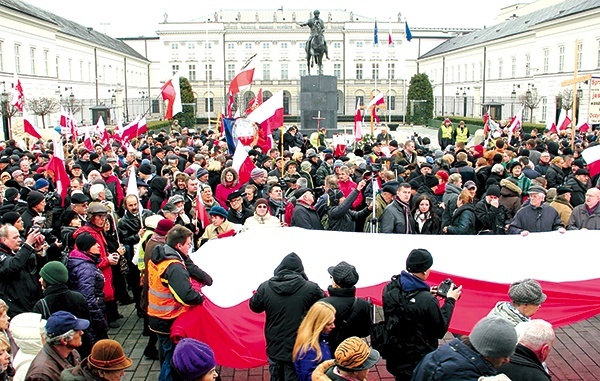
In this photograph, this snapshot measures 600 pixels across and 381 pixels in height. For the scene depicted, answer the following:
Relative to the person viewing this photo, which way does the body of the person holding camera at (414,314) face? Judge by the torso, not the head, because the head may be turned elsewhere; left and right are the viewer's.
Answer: facing away from the viewer and to the right of the viewer

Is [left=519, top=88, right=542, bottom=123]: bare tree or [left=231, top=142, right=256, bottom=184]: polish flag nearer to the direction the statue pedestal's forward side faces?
the polish flag

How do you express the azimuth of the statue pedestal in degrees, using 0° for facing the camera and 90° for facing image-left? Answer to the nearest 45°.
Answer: approximately 0°

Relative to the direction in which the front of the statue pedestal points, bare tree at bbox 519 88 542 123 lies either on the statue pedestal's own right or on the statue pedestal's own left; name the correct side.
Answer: on the statue pedestal's own left

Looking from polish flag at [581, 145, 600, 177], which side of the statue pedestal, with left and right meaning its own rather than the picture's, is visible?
front

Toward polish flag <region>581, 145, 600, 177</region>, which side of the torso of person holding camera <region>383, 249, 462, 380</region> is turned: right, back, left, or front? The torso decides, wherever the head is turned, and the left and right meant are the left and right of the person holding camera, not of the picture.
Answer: front

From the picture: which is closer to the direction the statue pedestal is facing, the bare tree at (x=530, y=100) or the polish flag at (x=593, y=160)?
the polish flag
